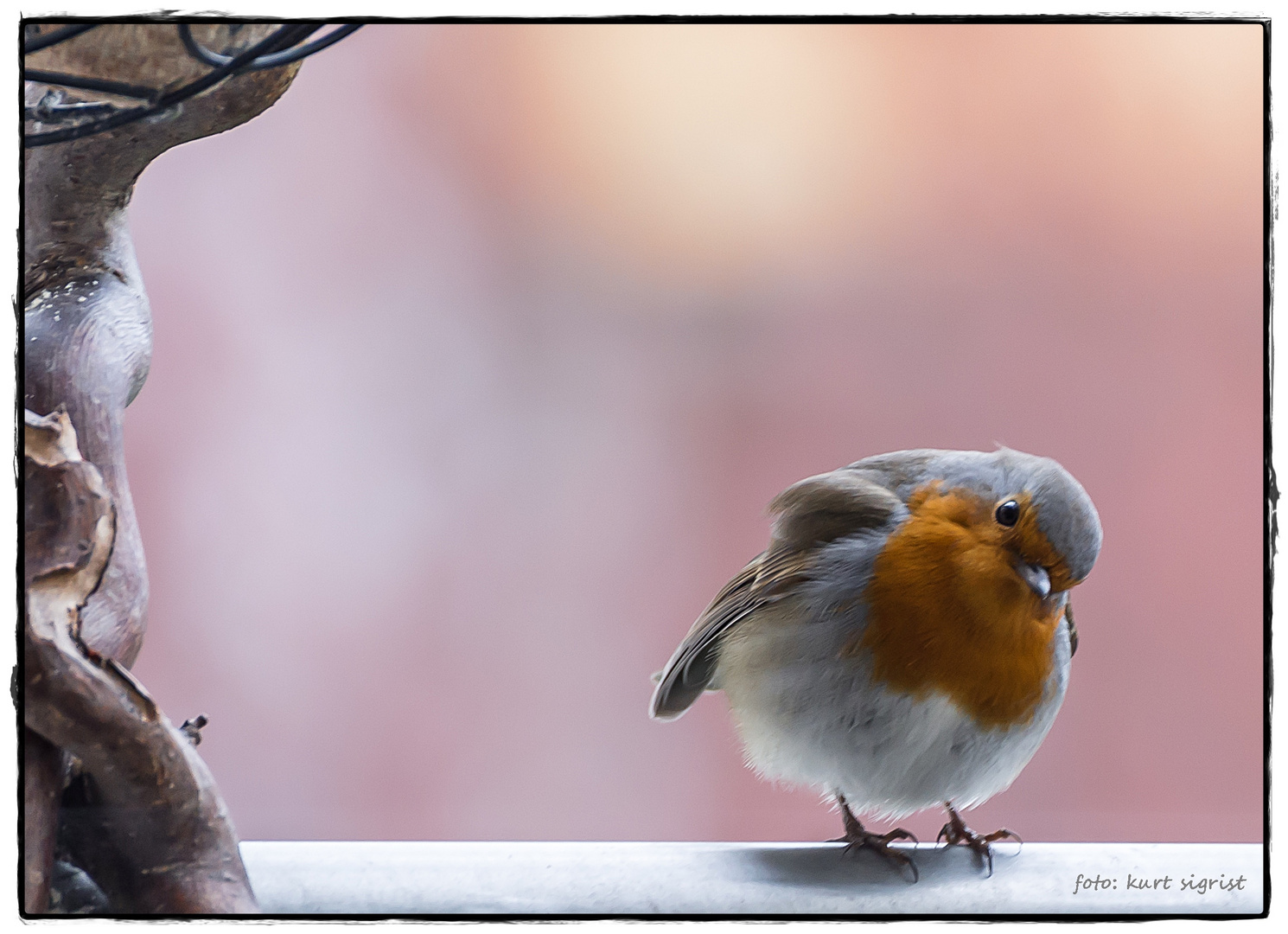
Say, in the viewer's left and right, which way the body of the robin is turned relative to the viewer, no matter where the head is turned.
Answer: facing the viewer and to the right of the viewer
